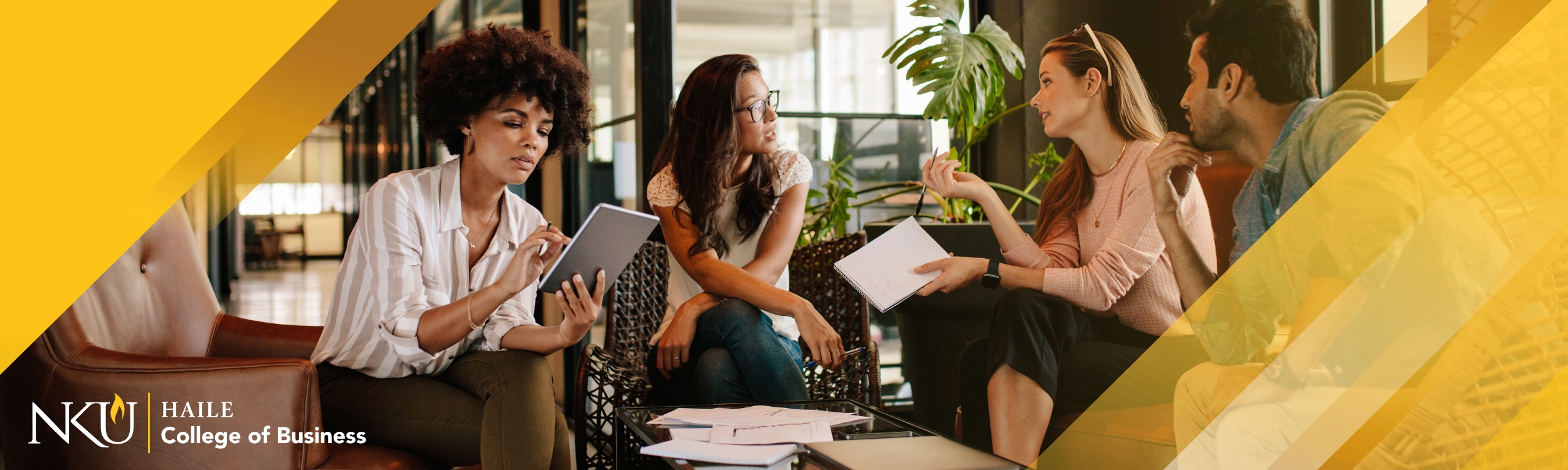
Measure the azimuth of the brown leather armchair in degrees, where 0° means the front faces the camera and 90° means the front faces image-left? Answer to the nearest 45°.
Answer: approximately 315°

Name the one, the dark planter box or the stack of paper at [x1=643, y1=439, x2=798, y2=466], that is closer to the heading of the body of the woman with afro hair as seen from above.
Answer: the stack of paper

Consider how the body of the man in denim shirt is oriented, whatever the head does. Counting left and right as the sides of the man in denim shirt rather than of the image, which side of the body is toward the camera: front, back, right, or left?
left

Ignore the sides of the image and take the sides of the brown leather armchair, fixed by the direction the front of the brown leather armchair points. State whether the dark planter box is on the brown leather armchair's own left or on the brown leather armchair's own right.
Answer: on the brown leather armchair's own left

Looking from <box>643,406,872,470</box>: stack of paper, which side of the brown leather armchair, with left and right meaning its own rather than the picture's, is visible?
front

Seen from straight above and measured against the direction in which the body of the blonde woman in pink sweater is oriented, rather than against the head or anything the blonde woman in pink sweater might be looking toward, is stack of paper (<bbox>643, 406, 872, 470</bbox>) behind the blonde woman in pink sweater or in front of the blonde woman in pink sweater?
in front

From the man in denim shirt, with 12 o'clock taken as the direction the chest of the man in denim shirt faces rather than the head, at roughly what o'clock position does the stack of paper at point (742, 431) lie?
The stack of paper is roughly at 11 o'clock from the man in denim shirt.

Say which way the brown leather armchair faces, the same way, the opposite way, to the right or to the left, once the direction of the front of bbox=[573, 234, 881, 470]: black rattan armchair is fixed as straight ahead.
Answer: to the left

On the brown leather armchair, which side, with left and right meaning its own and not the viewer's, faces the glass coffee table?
front

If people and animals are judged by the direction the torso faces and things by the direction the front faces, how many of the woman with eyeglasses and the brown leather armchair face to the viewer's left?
0

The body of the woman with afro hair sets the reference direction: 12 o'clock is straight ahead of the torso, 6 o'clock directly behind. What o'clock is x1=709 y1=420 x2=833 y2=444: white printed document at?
The white printed document is roughly at 12 o'clock from the woman with afro hair.

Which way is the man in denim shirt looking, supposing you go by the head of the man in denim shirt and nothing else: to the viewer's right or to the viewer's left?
to the viewer's left

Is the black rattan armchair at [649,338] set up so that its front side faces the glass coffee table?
yes

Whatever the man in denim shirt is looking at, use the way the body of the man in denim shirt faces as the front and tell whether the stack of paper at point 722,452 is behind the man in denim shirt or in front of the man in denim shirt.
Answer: in front

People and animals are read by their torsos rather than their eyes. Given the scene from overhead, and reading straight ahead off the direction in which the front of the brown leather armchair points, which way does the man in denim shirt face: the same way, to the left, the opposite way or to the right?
the opposite way
